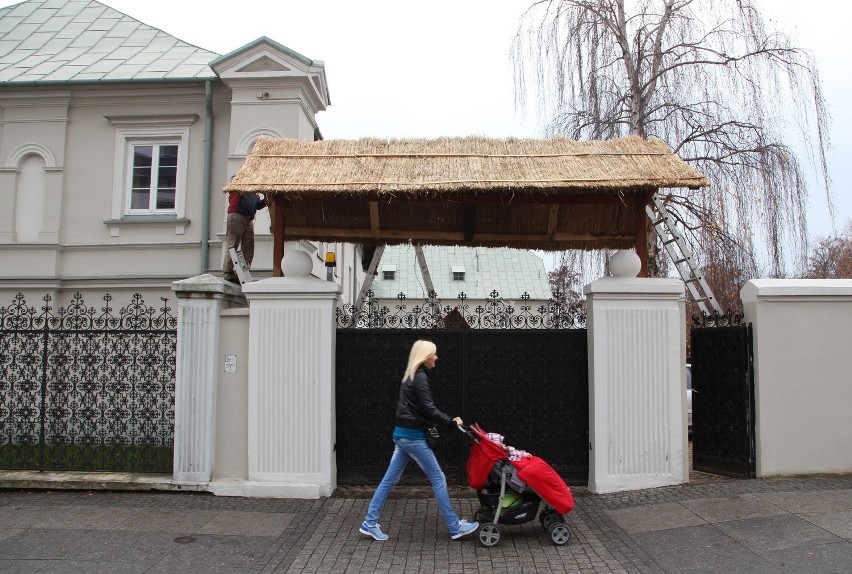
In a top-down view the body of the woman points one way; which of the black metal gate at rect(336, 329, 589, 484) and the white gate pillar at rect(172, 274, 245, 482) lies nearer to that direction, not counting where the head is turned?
the black metal gate

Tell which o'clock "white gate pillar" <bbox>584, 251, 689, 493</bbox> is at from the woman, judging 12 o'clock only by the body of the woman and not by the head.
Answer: The white gate pillar is roughly at 11 o'clock from the woman.

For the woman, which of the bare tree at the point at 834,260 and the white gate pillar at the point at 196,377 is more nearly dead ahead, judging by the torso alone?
the bare tree

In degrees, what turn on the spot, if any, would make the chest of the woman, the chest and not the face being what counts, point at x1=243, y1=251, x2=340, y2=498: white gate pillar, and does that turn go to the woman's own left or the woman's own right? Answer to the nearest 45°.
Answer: approximately 135° to the woman's own left

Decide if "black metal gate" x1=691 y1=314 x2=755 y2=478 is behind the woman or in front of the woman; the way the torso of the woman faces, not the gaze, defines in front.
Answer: in front

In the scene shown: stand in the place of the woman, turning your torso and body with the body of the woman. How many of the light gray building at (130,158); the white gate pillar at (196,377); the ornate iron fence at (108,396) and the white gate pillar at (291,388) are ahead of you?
0

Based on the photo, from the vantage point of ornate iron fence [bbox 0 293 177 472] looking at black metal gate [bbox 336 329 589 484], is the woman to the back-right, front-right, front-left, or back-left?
front-right

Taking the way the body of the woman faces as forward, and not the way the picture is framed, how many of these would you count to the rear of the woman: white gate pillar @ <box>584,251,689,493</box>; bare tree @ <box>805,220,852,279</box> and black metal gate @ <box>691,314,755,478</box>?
0

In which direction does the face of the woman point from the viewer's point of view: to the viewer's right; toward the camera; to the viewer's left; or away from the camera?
to the viewer's right

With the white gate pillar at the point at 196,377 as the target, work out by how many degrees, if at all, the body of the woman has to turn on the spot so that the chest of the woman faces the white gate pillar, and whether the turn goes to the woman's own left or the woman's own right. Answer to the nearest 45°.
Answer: approximately 135° to the woman's own left

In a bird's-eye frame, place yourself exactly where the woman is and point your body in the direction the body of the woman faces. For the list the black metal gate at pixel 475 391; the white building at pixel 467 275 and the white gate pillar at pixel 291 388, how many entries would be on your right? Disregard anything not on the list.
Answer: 0

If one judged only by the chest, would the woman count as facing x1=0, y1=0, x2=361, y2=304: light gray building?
no

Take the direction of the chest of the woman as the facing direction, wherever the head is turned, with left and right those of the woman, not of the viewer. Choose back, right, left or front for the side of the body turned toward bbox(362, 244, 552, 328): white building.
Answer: left

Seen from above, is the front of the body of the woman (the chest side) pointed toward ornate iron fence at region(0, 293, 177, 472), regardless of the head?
no

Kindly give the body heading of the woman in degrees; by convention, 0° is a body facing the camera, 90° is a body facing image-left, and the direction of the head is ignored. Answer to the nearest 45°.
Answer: approximately 270°

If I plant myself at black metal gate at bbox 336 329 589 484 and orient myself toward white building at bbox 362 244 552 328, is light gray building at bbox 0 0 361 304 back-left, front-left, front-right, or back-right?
front-left
